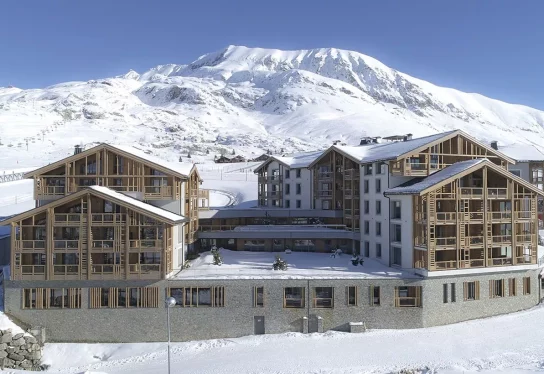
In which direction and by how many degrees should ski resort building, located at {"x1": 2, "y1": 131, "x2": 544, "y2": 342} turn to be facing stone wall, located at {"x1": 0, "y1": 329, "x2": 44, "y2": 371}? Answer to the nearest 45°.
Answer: approximately 90° to its right

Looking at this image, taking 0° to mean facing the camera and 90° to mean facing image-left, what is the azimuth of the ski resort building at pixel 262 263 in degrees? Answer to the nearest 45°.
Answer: approximately 0°
